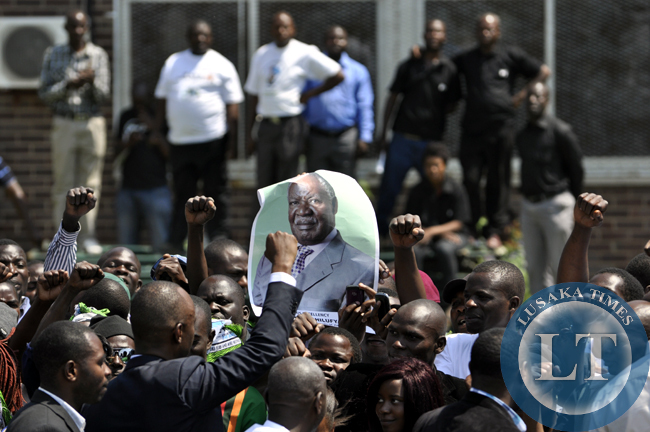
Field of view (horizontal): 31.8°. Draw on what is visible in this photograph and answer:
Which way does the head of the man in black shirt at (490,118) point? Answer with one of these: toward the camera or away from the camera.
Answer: toward the camera

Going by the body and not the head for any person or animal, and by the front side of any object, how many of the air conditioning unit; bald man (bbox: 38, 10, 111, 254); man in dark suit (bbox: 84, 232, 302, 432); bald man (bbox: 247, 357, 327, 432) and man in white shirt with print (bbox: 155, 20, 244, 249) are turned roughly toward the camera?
3

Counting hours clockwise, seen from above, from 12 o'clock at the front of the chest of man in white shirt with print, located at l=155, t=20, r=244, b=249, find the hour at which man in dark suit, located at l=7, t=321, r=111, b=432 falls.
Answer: The man in dark suit is roughly at 12 o'clock from the man in white shirt with print.

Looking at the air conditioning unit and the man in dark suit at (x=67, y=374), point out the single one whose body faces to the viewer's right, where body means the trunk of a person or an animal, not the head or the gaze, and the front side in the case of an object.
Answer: the man in dark suit

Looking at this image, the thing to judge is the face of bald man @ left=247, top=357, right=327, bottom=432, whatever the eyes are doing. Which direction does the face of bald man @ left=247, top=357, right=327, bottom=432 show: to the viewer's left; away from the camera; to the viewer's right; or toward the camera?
away from the camera

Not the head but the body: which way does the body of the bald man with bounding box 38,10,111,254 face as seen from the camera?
toward the camera

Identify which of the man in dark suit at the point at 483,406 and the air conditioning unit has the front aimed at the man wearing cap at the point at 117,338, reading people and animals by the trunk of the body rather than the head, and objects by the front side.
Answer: the air conditioning unit

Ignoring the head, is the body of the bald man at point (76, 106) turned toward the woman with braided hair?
yes

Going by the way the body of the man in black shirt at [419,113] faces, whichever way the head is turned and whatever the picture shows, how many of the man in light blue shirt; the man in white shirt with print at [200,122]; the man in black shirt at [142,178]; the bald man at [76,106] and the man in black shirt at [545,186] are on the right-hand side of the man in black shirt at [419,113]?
4

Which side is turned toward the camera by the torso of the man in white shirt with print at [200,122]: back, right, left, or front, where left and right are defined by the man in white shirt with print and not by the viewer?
front

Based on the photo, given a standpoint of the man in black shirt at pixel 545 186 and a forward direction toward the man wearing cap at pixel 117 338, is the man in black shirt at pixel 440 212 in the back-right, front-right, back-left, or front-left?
front-right

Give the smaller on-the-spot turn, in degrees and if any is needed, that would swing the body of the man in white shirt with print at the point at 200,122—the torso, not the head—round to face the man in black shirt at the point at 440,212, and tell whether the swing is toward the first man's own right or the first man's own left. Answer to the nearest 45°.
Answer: approximately 90° to the first man's own left
